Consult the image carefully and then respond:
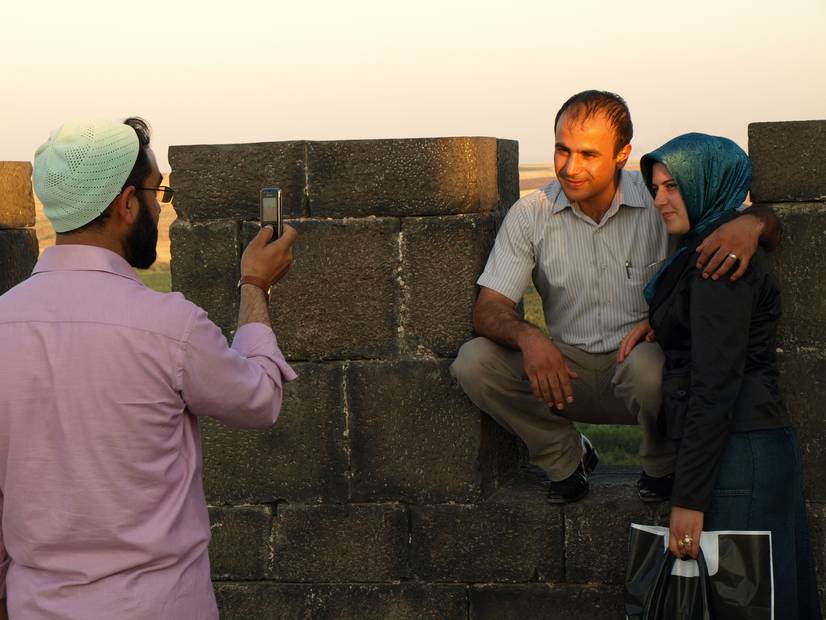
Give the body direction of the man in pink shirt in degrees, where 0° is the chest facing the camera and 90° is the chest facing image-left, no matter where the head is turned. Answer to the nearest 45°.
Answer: approximately 225°

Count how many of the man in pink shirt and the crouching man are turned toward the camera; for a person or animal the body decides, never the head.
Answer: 1

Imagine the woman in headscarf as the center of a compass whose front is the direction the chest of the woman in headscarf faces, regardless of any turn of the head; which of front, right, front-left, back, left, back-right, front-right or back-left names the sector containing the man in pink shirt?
front-left

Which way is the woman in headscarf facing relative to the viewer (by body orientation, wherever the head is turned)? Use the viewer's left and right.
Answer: facing to the left of the viewer

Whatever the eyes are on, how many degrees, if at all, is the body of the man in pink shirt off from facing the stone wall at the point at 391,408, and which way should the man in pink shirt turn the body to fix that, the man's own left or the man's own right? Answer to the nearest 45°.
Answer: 0° — they already face it

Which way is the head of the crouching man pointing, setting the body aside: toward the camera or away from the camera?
toward the camera

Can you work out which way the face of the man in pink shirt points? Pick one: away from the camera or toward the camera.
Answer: away from the camera

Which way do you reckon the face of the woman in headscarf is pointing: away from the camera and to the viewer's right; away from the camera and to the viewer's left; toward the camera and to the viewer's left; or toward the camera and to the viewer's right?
toward the camera and to the viewer's left

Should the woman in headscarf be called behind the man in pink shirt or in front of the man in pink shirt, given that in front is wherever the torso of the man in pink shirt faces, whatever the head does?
in front

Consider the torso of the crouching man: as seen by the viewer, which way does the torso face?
toward the camera
